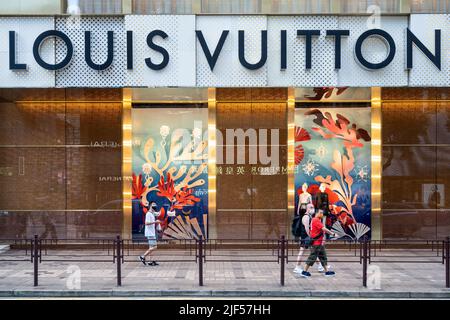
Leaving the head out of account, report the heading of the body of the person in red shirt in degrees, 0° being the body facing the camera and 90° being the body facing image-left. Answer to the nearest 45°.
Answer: approximately 270°

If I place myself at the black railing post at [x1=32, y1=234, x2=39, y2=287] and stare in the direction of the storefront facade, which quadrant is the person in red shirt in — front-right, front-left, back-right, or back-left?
front-right

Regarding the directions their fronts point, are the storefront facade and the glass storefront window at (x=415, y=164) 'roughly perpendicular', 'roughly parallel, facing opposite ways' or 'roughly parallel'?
roughly parallel

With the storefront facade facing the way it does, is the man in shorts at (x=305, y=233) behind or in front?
in front

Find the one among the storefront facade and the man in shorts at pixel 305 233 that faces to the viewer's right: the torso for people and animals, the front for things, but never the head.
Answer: the man in shorts

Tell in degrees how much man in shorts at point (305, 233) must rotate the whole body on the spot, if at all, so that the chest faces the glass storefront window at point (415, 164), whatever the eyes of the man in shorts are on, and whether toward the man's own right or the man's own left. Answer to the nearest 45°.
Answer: approximately 45° to the man's own left

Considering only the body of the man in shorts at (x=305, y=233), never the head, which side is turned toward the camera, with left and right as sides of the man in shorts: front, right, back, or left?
right

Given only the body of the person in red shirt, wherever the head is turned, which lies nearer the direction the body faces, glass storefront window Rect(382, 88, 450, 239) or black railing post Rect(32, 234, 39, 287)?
the glass storefront window

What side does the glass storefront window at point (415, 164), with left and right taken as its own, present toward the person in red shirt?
front

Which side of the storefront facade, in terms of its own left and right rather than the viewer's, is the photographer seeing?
front

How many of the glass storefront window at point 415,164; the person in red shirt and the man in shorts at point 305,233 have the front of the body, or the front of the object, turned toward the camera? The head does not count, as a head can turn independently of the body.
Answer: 1

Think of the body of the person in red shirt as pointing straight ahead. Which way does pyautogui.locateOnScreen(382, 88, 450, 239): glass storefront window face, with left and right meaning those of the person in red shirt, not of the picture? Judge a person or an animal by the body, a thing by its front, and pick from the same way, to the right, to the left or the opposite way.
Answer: to the right

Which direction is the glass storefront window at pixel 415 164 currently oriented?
toward the camera
